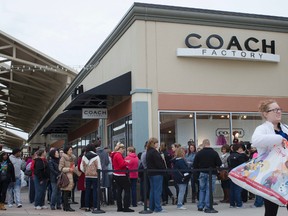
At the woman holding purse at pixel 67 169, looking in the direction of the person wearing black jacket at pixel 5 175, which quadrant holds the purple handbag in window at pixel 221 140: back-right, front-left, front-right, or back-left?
back-right

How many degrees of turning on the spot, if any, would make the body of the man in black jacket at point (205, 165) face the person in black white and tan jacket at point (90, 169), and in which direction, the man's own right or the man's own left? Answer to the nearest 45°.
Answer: approximately 90° to the man's own left

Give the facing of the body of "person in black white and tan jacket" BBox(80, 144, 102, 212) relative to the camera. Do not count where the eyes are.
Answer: away from the camera

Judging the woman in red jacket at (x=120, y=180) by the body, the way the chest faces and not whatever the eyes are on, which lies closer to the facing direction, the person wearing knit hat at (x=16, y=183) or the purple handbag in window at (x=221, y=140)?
the purple handbag in window

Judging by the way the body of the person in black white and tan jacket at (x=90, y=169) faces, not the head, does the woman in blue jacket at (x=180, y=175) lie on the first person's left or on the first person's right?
on the first person's right

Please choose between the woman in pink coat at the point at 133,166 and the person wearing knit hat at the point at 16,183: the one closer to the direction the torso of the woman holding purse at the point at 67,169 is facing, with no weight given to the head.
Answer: the woman in pink coat

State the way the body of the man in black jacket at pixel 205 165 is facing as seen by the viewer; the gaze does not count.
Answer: away from the camera

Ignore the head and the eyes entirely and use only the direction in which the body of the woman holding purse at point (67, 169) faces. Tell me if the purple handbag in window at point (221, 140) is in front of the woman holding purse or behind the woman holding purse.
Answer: in front
